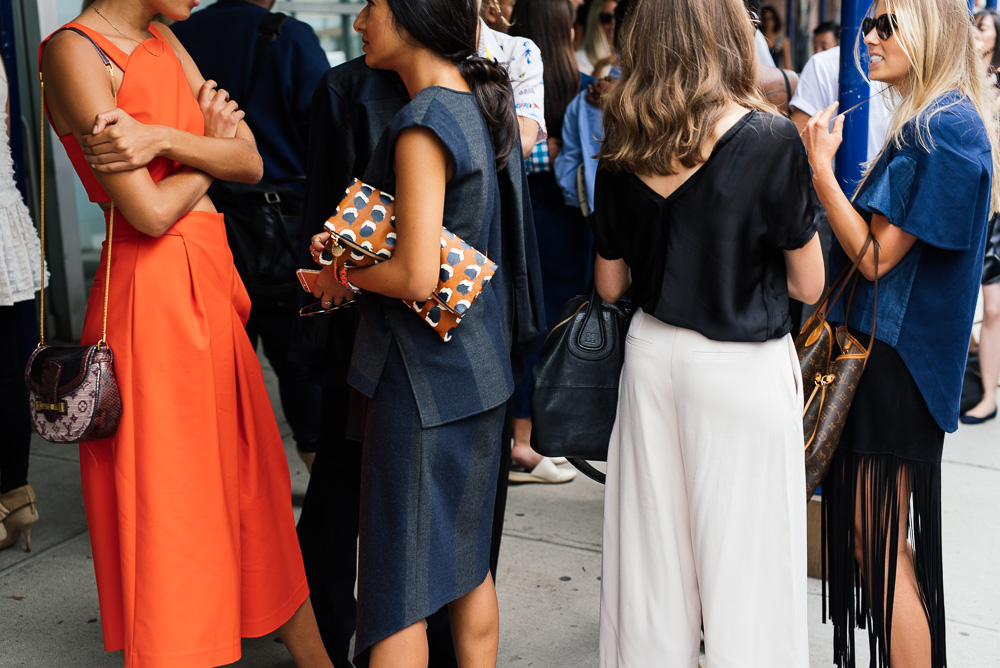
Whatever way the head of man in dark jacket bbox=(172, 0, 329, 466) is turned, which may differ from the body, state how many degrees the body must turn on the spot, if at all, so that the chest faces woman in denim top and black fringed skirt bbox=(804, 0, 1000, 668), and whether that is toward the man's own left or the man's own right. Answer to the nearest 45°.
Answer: approximately 135° to the man's own right

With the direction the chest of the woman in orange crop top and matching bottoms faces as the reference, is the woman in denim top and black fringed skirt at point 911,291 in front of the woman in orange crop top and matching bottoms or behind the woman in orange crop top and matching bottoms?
in front

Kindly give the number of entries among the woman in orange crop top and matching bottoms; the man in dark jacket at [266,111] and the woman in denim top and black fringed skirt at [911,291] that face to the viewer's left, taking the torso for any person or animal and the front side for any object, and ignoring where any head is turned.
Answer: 1

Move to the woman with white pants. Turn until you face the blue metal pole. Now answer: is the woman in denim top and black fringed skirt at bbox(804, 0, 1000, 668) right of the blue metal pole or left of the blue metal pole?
right

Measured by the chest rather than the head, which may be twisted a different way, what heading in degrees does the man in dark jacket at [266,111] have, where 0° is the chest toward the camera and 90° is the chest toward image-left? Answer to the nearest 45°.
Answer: approximately 180°

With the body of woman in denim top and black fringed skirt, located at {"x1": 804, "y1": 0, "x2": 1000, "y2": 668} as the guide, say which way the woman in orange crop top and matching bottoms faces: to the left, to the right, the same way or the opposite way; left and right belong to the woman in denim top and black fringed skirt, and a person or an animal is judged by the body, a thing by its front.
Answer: the opposite way

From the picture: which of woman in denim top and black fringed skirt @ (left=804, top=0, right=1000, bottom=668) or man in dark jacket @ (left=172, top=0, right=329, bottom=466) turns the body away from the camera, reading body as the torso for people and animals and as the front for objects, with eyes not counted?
the man in dark jacket

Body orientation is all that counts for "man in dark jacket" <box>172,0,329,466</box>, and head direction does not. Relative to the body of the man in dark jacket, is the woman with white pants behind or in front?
behind

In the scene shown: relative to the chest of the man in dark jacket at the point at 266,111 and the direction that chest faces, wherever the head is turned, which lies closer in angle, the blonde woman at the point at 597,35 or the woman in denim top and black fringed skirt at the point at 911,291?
the blonde woman

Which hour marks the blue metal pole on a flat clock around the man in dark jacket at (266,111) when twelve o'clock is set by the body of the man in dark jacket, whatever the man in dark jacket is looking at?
The blue metal pole is roughly at 4 o'clock from the man in dark jacket.

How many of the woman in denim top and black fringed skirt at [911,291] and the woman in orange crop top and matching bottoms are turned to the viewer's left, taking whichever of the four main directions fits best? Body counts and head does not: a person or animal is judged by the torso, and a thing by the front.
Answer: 1

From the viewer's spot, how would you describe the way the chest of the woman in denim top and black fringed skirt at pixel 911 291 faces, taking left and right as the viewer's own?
facing to the left of the viewer

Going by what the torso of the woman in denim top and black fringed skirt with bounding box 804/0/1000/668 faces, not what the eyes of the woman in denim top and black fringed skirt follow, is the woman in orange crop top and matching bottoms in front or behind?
in front

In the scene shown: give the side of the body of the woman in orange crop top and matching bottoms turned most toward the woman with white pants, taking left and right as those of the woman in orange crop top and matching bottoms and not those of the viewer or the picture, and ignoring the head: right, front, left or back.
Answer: front
